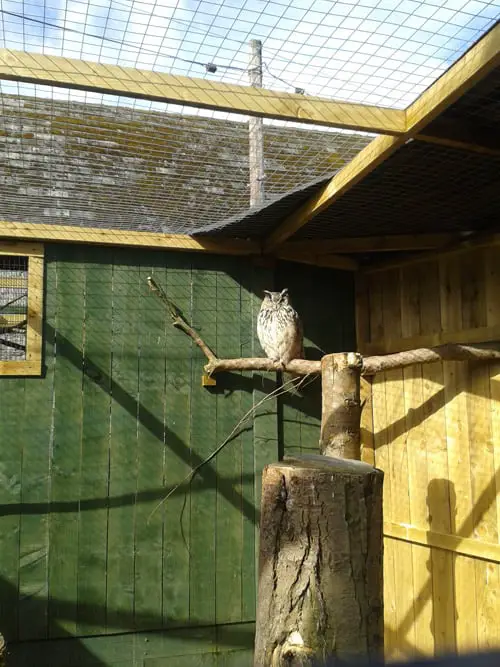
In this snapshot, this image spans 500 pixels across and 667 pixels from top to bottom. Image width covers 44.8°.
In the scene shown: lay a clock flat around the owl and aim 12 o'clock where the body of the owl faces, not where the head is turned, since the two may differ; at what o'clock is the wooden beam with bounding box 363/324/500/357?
The wooden beam is roughly at 9 o'clock from the owl.

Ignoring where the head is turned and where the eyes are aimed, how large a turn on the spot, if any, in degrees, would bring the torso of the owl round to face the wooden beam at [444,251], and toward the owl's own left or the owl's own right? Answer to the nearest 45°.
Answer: approximately 90° to the owl's own left

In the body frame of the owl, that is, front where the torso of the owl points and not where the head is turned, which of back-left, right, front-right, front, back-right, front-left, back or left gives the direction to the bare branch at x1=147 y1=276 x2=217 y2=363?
right

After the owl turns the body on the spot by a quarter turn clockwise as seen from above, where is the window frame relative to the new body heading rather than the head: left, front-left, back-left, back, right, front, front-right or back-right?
front

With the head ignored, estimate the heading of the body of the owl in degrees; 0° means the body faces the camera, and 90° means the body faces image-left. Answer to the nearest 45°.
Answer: approximately 0°

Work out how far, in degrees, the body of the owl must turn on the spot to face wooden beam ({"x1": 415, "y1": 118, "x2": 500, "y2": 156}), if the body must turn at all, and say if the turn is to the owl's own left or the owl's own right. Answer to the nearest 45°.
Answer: approximately 45° to the owl's own left

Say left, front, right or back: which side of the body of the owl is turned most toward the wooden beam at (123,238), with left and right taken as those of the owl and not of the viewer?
right
